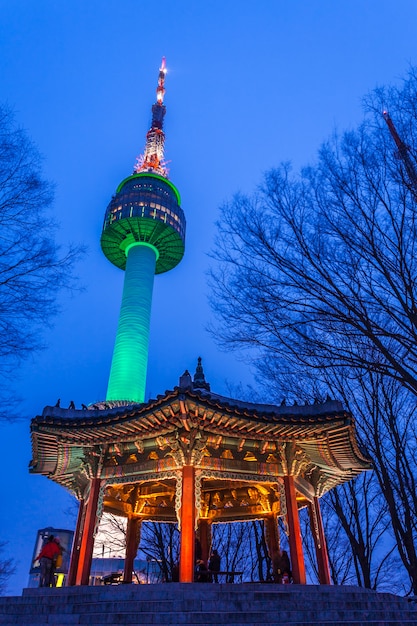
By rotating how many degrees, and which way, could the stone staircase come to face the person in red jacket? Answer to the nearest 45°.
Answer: approximately 135° to its right

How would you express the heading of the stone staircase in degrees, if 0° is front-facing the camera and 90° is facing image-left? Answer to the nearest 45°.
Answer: approximately 0°
